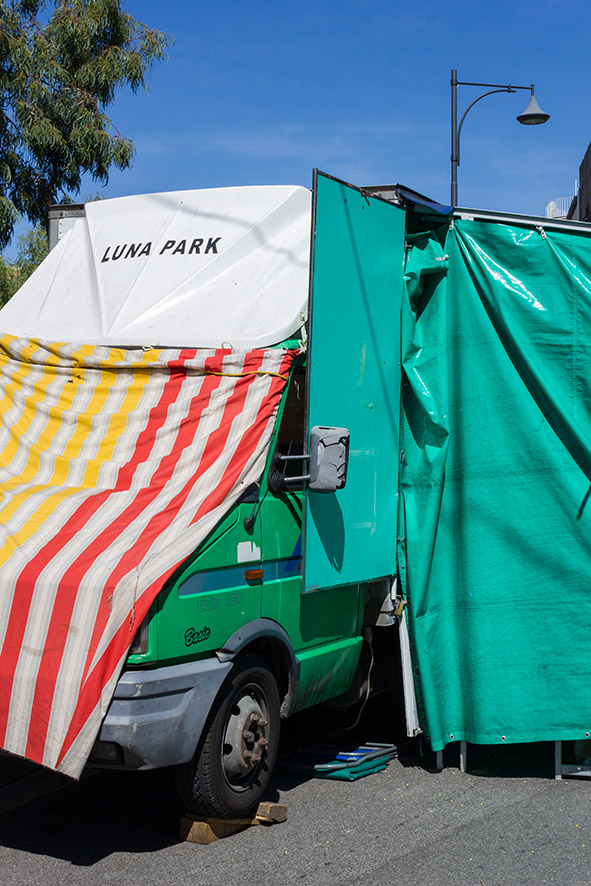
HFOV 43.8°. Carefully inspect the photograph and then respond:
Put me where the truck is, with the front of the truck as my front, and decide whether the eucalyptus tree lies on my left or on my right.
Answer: on my right

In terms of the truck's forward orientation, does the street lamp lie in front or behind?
behind

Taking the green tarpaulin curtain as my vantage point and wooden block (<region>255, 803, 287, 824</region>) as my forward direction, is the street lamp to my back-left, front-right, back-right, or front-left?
back-right

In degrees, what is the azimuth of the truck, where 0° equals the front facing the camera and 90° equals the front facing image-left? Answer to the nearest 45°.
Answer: approximately 45°
